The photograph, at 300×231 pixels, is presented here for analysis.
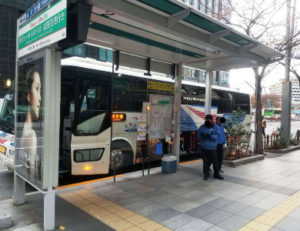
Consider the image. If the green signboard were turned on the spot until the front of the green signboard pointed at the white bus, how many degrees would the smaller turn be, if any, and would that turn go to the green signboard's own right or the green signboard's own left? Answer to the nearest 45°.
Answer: approximately 180°

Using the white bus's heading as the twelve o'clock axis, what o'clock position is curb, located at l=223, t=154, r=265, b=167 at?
The curb is roughly at 7 o'clock from the white bus.

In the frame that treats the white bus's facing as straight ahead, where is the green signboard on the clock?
The green signboard is roughly at 11 o'clock from the white bus.

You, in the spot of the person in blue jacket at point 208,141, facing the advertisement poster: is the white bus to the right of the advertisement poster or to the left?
right

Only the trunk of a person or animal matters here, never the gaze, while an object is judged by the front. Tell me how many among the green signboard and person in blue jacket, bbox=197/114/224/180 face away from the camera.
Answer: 0

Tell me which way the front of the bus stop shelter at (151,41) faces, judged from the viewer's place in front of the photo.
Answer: facing the viewer and to the right of the viewer

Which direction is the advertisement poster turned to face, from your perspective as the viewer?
facing the viewer and to the left of the viewer

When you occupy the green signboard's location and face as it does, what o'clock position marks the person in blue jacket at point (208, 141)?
The person in blue jacket is roughly at 7 o'clock from the green signboard.

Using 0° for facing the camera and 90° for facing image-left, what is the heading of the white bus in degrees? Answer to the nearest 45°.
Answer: approximately 45°

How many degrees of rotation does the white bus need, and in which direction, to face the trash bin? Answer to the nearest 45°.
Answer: approximately 135° to its left

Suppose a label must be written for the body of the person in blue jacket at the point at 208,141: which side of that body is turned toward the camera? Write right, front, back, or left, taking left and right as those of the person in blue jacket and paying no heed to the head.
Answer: front

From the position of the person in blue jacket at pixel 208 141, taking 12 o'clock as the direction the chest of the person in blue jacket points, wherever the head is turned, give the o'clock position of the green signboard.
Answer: The green signboard is roughly at 1 o'clock from the person in blue jacket.

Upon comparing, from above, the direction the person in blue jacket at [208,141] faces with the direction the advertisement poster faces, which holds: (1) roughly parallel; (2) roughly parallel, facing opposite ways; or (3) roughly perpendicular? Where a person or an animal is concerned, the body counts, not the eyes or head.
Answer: roughly parallel
